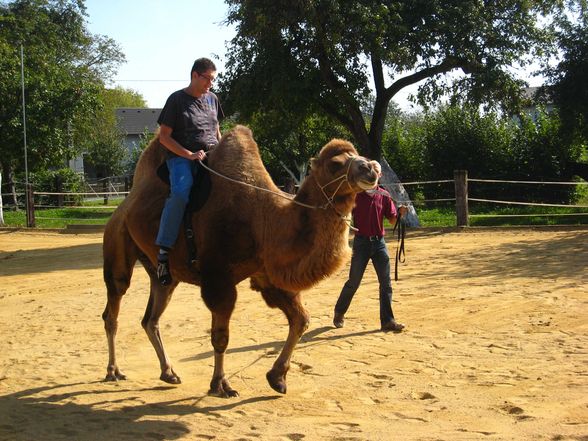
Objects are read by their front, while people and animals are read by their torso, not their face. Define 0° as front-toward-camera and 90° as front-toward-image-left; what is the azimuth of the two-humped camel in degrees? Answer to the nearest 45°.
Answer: approximately 315°

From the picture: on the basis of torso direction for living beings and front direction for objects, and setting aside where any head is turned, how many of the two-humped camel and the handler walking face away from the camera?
0

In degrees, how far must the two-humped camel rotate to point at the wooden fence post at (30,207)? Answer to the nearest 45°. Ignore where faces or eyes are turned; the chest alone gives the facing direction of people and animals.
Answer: approximately 135° to its left

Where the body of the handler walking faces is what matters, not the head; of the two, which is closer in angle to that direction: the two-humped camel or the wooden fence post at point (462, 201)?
the two-humped camel

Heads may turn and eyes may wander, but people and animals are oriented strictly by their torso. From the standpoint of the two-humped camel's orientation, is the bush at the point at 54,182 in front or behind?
behind

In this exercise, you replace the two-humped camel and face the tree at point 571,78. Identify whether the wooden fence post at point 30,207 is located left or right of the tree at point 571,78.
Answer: left
